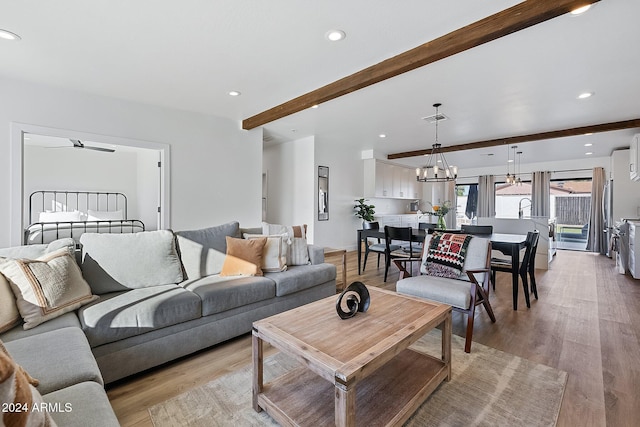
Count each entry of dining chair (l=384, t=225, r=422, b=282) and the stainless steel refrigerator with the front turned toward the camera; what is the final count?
0

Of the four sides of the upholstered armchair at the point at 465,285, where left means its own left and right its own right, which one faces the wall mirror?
right

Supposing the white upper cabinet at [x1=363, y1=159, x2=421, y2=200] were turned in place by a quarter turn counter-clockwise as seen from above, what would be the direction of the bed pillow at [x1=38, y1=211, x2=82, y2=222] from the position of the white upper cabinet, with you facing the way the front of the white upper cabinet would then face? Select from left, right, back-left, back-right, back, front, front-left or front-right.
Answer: back

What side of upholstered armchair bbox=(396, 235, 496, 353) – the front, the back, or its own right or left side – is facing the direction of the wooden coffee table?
front

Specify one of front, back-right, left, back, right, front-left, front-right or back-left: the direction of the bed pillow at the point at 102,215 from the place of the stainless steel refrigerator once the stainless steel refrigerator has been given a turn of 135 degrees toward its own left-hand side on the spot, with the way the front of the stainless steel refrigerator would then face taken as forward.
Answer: right

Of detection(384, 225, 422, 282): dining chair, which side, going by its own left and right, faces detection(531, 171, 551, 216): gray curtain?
front

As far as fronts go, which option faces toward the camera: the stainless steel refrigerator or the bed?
the bed

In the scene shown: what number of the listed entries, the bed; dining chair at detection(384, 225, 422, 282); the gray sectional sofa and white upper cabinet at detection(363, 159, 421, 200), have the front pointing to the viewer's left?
0

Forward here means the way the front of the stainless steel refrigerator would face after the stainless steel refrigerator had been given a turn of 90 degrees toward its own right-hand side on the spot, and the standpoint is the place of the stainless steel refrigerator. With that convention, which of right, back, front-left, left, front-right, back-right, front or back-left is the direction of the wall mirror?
back-left

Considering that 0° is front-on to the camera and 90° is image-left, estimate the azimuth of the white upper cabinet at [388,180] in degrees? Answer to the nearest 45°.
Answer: approximately 315°

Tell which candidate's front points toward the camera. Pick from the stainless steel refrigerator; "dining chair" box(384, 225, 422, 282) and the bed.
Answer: the bed

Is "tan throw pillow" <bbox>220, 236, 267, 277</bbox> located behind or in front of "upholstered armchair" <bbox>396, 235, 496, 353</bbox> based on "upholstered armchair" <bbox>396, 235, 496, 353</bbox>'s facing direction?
in front

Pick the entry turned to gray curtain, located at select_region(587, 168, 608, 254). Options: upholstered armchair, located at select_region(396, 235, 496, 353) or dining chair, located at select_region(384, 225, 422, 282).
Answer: dining chair, located at select_region(384, 225, 422, 282)

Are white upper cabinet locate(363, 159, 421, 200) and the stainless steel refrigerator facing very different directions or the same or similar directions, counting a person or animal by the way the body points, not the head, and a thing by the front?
very different directions

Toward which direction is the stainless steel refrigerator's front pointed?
to the viewer's left

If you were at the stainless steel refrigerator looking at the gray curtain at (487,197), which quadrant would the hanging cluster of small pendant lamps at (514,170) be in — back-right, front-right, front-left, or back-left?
front-left

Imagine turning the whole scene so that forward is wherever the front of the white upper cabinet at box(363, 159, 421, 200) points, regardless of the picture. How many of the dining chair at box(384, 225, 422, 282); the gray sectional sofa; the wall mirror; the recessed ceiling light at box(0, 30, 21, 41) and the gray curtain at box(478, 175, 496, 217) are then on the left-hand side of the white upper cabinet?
1

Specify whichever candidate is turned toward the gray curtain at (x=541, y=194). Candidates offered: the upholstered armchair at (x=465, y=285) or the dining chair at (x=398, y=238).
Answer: the dining chair at (x=398, y=238)

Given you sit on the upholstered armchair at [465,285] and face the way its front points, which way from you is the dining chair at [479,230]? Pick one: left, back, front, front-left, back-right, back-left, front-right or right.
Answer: back-right

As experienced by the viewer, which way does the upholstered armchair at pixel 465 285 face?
facing the viewer and to the left of the viewer

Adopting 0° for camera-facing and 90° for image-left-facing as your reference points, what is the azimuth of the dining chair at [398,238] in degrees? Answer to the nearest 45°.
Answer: approximately 225°

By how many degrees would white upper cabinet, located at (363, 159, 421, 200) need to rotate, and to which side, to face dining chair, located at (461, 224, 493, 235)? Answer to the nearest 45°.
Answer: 0° — it already faces it
